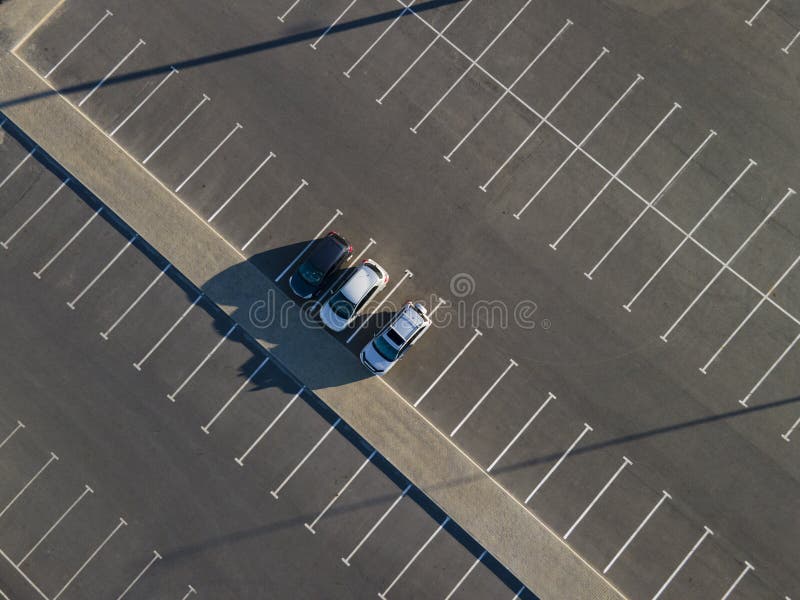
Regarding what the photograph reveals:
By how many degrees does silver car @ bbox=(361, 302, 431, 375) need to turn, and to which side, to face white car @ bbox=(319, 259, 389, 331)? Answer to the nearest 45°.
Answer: approximately 45° to its right

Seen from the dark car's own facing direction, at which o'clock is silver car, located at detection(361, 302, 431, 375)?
The silver car is roughly at 8 o'clock from the dark car.

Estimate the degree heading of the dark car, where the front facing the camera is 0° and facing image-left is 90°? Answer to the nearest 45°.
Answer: approximately 45°

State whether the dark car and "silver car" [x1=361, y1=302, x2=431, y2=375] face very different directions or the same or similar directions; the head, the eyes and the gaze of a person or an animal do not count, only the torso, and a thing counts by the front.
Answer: same or similar directions

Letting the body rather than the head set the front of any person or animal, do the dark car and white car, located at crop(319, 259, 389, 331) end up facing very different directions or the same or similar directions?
same or similar directions

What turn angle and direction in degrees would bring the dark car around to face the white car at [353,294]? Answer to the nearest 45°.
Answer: approximately 135° to its left

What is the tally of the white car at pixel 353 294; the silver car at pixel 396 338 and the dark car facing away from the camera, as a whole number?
0

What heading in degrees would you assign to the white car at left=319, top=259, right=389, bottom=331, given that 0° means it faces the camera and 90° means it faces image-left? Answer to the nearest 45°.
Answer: approximately 45°

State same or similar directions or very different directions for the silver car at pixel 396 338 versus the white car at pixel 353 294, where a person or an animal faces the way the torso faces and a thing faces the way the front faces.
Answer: same or similar directions

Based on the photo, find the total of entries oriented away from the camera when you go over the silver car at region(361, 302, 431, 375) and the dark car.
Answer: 0

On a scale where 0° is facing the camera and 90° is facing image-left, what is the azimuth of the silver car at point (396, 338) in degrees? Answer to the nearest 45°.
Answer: approximately 45°
